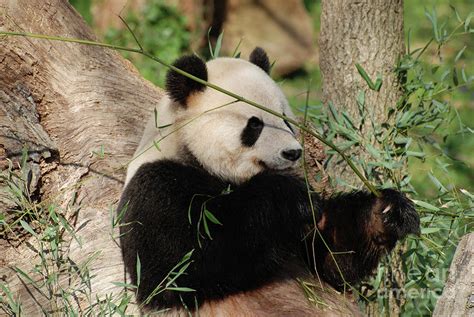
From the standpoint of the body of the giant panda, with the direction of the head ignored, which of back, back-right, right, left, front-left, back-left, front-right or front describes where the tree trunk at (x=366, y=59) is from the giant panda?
left

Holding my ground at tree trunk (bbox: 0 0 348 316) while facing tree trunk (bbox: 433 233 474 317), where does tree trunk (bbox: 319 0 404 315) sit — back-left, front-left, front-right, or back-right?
front-left

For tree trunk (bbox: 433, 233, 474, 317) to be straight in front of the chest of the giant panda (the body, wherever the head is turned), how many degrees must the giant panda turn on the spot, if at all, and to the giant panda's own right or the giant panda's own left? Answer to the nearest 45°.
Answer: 0° — it already faces it

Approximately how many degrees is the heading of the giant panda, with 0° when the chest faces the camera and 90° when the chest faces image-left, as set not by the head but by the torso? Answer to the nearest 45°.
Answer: approximately 315°
